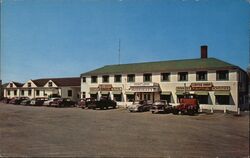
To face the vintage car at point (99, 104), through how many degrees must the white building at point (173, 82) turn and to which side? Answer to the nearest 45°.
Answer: approximately 45° to its right

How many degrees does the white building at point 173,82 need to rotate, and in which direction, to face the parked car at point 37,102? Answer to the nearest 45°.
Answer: approximately 45° to its right

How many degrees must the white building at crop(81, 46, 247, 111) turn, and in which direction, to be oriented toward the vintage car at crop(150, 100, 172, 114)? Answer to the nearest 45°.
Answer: approximately 45° to its left

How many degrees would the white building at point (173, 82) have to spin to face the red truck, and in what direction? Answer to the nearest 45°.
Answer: approximately 45° to its left

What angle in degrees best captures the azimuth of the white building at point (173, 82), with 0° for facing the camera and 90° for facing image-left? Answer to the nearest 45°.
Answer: approximately 45°
